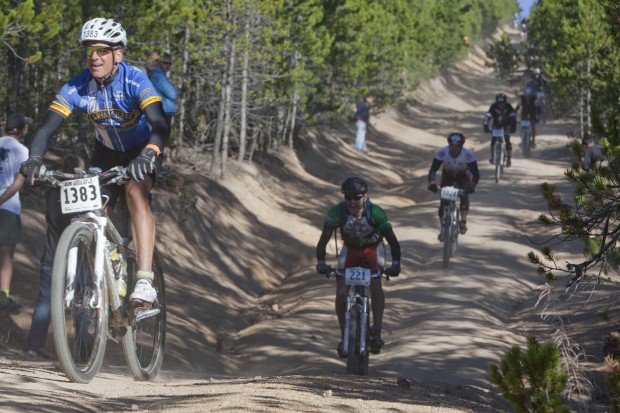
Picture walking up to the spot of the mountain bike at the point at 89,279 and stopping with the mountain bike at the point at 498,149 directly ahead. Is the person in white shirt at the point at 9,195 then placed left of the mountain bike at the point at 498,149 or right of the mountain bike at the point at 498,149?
left

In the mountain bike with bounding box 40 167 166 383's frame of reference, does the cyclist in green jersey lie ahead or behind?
behind

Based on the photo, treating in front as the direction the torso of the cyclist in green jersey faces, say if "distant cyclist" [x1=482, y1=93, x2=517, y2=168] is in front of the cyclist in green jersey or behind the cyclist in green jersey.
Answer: behind

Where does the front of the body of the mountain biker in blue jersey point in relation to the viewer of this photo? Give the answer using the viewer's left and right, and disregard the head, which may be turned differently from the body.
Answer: facing the viewer and to the left of the viewer

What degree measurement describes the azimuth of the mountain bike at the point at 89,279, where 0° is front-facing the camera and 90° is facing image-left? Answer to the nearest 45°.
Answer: approximately 45°

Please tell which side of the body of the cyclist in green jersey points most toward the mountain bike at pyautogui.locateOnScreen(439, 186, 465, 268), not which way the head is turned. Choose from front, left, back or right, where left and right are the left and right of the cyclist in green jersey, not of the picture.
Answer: back

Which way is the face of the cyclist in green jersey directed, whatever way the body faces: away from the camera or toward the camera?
toward the camera

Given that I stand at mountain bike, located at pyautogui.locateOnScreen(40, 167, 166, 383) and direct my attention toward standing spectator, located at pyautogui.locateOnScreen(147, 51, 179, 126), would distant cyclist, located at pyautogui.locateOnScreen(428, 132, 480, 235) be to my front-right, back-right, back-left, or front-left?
front-right

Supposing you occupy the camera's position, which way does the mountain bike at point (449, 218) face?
facing the viewer

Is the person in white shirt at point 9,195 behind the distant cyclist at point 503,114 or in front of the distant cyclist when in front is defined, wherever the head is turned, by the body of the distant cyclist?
in front

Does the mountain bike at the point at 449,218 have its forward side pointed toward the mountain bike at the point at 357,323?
yes

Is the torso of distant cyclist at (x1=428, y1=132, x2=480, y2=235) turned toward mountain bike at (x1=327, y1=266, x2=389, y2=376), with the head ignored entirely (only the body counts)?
yes

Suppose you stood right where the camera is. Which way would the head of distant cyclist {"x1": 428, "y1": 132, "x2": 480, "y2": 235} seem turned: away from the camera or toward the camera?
toward the camera
